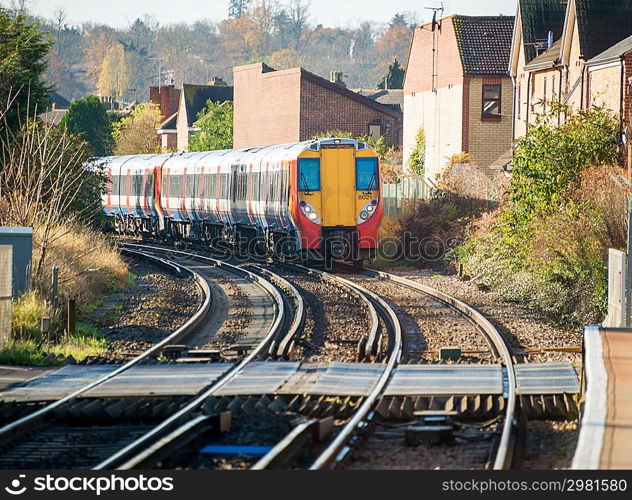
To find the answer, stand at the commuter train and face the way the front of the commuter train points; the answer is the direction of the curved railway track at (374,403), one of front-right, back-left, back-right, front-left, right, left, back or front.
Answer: front-right

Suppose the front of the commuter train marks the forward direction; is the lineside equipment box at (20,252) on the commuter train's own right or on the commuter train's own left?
on the commuter train's own right

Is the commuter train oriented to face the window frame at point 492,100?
no

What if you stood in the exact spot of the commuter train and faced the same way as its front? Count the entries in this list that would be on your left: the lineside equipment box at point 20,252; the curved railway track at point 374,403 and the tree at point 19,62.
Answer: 0

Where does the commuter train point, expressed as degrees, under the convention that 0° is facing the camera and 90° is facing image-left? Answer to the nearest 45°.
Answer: approximately 315°

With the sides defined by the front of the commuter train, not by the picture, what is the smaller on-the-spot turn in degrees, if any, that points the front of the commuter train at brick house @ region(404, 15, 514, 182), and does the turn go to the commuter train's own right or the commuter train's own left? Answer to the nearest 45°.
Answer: approximately 90° to the commuter train's own left

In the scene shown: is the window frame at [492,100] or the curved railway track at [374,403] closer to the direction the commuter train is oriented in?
the curved railway track

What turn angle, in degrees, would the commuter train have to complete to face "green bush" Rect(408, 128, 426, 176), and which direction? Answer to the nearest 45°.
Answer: approximately 135° to its left
